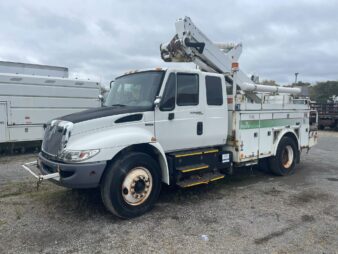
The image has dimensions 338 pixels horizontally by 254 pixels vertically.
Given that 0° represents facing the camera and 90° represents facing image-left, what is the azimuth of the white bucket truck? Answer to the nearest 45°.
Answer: approximately 45°

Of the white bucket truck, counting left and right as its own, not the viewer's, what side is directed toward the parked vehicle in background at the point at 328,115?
back

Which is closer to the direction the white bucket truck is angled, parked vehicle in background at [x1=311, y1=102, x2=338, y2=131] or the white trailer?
the white trailer

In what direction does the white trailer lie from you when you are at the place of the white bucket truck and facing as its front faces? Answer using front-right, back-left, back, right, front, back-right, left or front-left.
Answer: right
